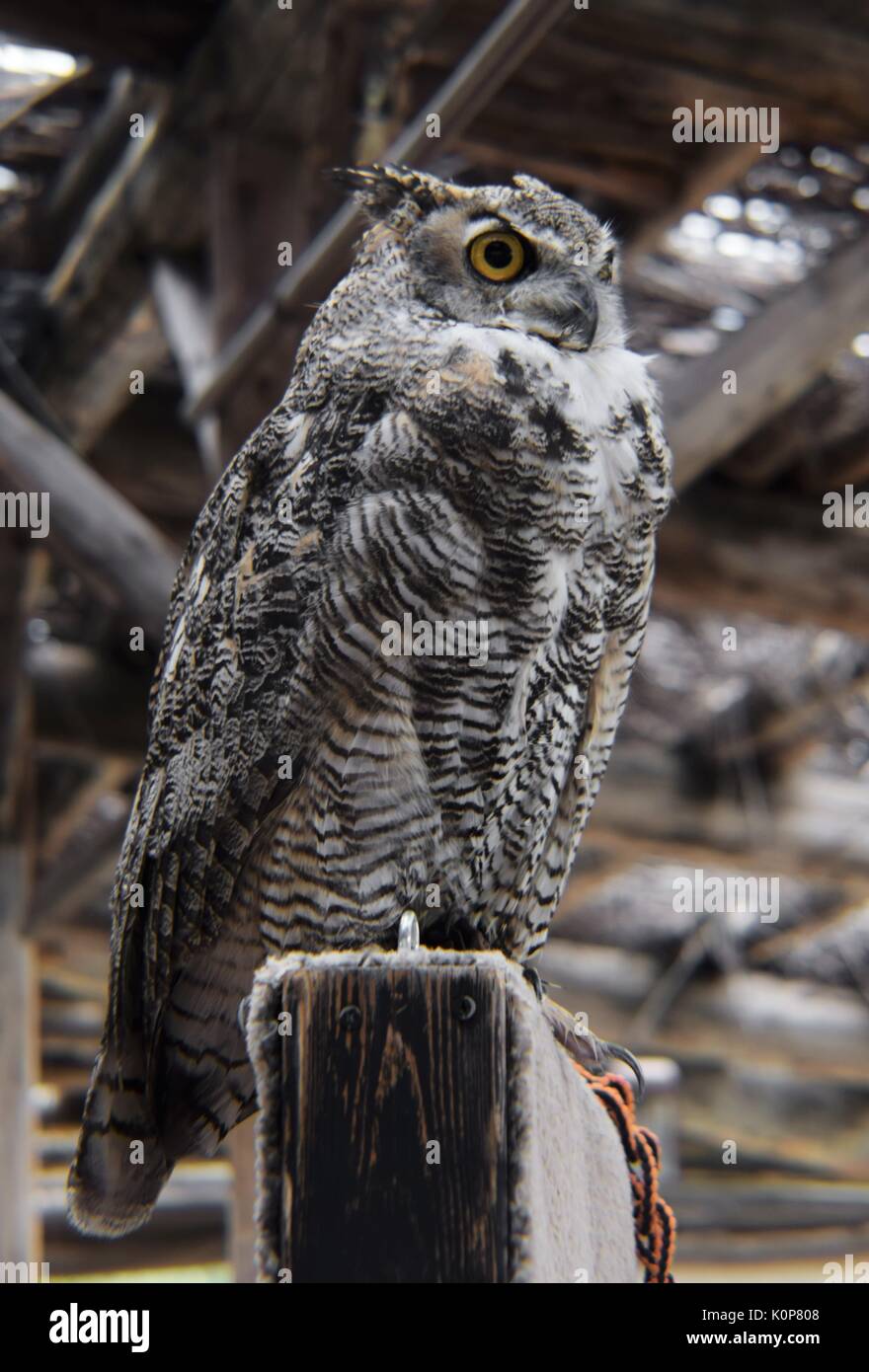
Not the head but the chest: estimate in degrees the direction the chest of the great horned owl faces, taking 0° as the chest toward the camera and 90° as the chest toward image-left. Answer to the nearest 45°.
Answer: approximately 315°

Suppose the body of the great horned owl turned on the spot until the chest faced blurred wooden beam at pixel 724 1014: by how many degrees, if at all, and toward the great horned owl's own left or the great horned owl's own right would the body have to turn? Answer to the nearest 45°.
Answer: approximately 135° to the great horned owl's own left

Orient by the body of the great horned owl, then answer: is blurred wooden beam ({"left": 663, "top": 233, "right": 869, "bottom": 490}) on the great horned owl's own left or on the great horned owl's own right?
on the great horned owl's own left

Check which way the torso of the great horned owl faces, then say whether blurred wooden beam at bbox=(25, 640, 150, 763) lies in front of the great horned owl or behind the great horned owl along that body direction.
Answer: behind

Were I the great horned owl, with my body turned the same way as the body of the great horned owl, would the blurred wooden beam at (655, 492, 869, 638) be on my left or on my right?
on my left

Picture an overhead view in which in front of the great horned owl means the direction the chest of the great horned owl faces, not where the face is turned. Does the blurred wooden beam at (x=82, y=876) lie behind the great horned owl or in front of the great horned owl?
behind

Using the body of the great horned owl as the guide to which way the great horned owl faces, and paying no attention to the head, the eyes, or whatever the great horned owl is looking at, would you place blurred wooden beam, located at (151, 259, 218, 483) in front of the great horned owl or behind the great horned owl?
behind
